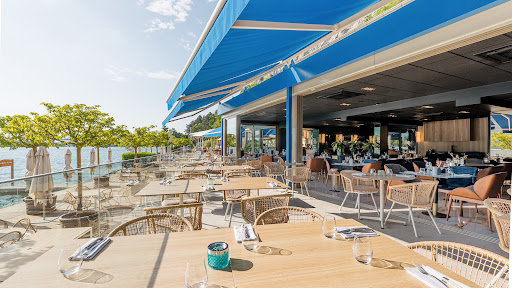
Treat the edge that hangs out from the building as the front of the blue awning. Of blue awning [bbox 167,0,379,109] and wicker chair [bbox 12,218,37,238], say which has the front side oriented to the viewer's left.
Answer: the blue awning

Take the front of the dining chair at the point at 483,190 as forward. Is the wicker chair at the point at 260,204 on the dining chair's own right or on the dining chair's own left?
on the dining chair's own left

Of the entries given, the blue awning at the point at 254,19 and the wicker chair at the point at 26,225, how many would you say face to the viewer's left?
1

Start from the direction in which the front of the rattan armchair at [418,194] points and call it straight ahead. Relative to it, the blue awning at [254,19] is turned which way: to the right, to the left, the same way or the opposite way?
to the left

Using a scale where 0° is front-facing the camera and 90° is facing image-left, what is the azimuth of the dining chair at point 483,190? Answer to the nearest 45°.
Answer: approximately 135°

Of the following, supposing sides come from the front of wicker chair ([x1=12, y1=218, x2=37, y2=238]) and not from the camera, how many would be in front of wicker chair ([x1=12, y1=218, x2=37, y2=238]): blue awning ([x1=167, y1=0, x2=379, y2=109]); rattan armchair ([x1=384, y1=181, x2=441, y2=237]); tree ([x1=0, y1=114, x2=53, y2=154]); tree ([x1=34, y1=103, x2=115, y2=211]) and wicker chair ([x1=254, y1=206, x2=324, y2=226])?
3

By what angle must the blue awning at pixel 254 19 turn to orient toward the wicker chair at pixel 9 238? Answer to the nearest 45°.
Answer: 0° — it already faces it

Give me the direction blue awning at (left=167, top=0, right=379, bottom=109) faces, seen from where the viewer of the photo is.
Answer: facing to the left of the viewer

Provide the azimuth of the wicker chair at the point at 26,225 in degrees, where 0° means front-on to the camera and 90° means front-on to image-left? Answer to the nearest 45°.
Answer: approximately 315°

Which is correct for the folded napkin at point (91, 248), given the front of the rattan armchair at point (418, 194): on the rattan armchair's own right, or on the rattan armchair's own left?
on the rattan armchair's own left

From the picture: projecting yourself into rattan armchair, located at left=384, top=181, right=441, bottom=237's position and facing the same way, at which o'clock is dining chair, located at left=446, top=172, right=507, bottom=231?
The dining chair is roughly at 3 o'clock from the rattan armchair.
